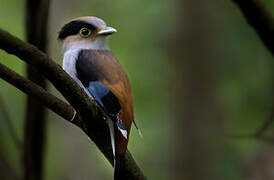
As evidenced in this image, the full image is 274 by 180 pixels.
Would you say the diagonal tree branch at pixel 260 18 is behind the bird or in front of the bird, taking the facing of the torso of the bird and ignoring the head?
behind

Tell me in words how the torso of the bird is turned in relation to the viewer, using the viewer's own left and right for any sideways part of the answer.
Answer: facing away from the viewer and to the left of the viewer
